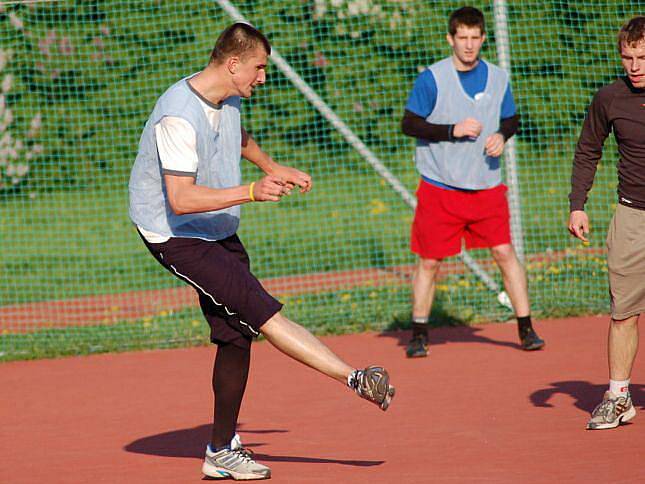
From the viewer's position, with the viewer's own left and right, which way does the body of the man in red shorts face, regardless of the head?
facing the viewer

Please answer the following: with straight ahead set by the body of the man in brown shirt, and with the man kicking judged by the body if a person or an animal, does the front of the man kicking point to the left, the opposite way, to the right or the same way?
to the left

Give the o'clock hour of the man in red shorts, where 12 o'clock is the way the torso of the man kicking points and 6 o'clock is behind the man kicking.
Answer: The man in red shorts is roughly at 10 o'clock from the man kicking.

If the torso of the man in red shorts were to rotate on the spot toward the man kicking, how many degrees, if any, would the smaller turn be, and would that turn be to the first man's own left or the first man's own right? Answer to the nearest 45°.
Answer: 0° — they already face them

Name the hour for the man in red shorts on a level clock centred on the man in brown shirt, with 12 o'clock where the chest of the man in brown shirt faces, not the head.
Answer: The man in red shorts is roughly at 5 o'clock from the man in brown shirt.

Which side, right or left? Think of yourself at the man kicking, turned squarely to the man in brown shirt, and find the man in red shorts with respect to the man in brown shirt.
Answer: left

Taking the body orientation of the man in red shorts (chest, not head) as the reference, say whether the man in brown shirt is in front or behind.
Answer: in front

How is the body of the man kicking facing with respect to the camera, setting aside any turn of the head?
to the viewer's right

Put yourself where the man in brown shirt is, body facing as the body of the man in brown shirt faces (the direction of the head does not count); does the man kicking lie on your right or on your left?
on your right

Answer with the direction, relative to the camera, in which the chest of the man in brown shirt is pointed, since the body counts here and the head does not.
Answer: toward the camera

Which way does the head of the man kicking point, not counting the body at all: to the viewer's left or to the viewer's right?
to the viewer's right

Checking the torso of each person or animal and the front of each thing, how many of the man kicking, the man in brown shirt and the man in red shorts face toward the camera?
2
